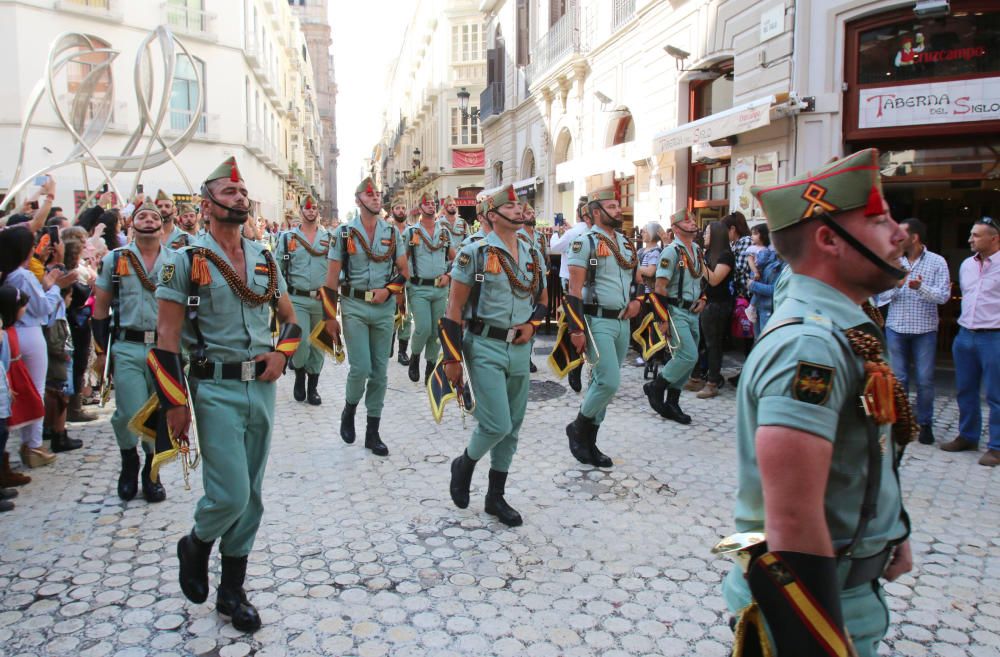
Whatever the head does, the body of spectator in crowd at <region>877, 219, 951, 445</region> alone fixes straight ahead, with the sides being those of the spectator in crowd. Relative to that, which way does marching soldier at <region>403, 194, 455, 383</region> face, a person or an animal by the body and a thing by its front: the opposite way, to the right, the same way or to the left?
to the left

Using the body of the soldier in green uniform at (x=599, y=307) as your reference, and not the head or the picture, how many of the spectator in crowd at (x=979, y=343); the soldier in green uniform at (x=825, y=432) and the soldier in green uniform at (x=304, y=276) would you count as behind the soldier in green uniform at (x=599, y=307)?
1

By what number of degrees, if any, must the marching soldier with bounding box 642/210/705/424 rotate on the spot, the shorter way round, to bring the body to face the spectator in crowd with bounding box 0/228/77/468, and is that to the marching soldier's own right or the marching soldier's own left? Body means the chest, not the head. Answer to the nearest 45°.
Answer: approximately 90° to the marching soldier's own right

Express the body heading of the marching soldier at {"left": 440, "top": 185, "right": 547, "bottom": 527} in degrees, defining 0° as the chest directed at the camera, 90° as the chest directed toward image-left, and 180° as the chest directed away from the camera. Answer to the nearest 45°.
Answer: approximately 315°

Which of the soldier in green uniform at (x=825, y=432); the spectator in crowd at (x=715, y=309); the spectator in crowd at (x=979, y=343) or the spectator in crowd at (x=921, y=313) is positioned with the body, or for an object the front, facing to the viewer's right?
the soldier in green uniform

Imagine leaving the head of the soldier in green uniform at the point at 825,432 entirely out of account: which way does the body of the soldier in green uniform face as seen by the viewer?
to the viewer's right

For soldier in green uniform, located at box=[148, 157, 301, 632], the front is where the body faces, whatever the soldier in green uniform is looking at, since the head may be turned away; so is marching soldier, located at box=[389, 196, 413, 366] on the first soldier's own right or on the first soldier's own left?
on the first soldier's own left

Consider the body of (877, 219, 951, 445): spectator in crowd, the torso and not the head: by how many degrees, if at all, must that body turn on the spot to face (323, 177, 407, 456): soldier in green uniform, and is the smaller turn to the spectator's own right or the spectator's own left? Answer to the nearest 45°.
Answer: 0° — they already face them

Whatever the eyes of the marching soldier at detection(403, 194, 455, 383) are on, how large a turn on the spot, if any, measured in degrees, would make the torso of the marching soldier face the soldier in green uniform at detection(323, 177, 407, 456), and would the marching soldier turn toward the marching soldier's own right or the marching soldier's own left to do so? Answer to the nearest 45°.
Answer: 0° — they already face them

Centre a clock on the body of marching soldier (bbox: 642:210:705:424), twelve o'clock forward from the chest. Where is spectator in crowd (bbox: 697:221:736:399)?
The spectator in crowd is roughly at 8 o'clock from the marching soldier.

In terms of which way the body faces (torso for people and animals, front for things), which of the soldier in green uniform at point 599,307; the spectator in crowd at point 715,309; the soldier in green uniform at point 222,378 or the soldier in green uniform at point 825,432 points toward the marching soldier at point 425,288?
the spectator in crowd

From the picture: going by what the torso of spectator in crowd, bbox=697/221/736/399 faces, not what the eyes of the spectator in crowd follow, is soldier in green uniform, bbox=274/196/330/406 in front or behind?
in front

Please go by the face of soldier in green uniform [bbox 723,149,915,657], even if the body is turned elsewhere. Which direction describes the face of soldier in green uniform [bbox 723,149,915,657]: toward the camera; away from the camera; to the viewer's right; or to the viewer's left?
to the viewer's right

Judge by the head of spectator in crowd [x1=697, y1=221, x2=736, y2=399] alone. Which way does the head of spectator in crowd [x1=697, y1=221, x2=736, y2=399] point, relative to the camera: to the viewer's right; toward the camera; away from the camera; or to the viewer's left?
to the viewer's left
